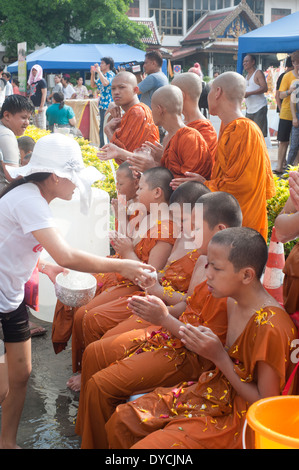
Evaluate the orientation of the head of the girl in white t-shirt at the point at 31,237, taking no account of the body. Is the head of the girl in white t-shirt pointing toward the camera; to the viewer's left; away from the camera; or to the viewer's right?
to the viewer's right

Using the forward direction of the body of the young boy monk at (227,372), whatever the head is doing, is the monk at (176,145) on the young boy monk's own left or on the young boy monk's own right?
on the young boy monk's own right

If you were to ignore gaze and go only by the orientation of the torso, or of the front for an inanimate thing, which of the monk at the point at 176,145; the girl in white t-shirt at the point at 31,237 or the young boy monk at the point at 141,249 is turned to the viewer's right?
the girl in white t-shirt

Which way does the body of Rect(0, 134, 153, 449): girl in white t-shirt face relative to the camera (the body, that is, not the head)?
to the viewer's right

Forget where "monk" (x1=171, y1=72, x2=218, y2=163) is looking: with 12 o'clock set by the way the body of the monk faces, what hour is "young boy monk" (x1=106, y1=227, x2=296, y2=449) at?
The young boy monk is roughly at 9 o'clock from the monk.

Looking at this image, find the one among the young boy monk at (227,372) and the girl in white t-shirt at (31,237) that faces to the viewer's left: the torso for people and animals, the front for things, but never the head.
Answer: the young boy monk

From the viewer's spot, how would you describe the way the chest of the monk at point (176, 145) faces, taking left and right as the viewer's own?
facing to the left of the viewer

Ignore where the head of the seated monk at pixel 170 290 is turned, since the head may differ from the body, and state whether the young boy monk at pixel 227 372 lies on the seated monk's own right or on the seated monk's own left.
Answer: on the seated monk's own left

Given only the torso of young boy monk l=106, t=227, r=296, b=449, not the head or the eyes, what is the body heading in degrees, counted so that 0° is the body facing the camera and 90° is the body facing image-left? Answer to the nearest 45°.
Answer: approximately 90°

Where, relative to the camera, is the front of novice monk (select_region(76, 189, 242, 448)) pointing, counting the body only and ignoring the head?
to the viewer's left
